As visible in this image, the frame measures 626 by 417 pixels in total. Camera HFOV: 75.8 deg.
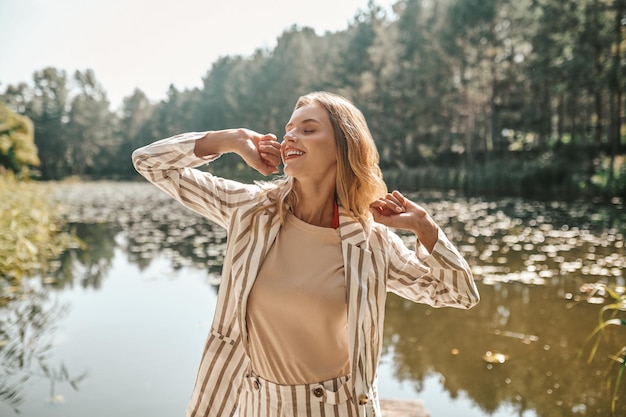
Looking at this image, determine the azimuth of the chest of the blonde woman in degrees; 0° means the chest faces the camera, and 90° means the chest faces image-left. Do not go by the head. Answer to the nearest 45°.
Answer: approximately 0°
